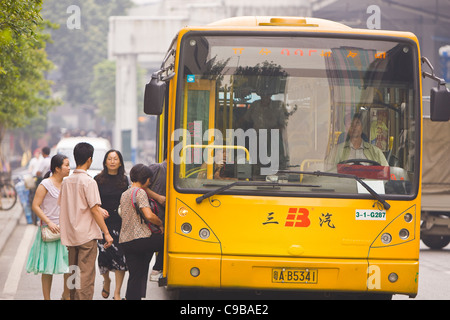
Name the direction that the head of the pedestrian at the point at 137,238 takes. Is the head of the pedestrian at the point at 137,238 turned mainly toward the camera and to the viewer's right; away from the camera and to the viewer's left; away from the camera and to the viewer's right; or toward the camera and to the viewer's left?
away from the camera and to the viewer's right

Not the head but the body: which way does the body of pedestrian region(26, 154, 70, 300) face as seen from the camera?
to the viewer's right

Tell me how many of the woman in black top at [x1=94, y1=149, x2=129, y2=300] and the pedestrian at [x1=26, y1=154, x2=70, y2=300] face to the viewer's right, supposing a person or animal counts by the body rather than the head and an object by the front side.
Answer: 1

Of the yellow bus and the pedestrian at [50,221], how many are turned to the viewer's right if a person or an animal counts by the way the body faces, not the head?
1

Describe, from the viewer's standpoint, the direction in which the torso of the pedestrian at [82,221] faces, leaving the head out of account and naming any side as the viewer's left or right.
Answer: facing away from the viewer and to the right of the viewer

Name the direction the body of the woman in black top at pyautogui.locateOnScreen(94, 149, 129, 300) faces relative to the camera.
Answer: toward the camera

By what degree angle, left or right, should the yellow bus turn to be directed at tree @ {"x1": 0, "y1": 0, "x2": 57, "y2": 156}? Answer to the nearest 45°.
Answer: approximately 135° to its right

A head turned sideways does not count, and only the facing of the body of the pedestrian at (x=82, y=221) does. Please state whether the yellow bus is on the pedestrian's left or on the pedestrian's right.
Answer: on the pedestrian's right

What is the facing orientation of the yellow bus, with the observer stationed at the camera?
facing the viewer

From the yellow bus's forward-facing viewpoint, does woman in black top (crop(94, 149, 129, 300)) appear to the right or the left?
on its right

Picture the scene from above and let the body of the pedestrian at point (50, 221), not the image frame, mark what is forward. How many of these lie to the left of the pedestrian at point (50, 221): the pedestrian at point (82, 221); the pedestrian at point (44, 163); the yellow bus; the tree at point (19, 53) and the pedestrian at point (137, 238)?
2
